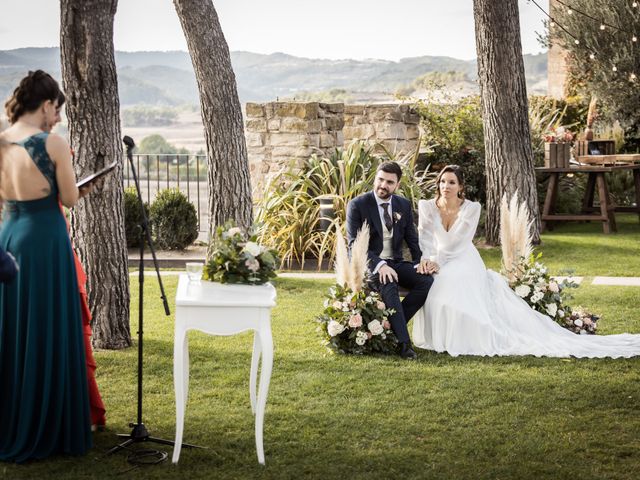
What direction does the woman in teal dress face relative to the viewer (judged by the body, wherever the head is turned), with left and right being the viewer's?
facing away from the viewer and to the right of the viewer

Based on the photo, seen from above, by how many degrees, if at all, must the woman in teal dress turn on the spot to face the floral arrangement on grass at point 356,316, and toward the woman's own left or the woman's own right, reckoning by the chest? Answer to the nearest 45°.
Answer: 0° — they already face it

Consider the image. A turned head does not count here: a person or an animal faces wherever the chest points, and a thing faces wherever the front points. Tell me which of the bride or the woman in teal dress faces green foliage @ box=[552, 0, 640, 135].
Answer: the woman in teal dress

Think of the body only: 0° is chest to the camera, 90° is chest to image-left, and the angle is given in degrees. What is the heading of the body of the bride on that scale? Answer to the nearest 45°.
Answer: approximately 45°

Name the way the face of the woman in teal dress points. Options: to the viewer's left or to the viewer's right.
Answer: to the viewer's right

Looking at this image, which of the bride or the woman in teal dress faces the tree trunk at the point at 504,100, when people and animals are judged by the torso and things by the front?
the woman in teal dress

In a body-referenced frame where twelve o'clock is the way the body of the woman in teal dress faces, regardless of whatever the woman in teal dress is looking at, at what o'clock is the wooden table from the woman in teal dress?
The wooden table is roughly at 12 o'clock from the woman in teal dress.

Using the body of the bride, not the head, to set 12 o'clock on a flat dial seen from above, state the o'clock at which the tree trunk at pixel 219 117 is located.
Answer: The tree trunk is roughly at 3 o'clock from the bride.

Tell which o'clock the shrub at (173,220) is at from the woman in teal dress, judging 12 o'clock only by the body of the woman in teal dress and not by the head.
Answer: The shrub is roughly at 11 o'clock from the woman in teal dress.

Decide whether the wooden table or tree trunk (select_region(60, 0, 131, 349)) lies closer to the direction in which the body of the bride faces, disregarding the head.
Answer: the tree trunk

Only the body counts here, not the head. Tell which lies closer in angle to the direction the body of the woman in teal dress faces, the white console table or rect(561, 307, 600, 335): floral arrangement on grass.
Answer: the floral arrangement on grass

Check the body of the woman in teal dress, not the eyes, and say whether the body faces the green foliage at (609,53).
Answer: yes

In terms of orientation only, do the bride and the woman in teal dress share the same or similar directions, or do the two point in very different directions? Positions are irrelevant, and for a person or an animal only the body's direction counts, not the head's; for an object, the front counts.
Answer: very different directions

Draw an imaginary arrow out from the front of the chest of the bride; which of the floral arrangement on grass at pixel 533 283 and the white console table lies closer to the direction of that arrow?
the white console table
